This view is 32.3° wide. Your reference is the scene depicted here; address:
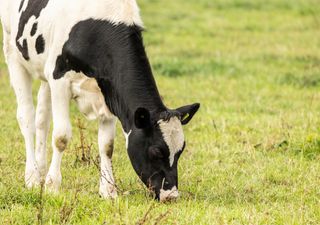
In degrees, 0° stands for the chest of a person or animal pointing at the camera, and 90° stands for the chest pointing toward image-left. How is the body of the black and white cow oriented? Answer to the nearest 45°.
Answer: approximately 315°
